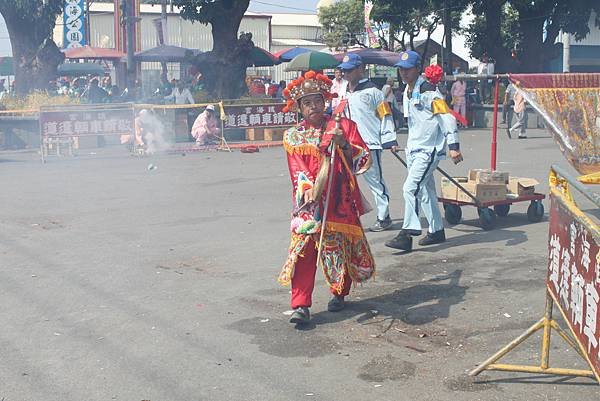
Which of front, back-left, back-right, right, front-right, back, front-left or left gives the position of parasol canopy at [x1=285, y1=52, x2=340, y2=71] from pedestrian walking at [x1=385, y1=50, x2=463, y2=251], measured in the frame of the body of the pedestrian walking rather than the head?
back-right

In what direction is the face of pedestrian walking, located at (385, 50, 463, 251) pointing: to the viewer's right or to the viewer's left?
to the viewer's left

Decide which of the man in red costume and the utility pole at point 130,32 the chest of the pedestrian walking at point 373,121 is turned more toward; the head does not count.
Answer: the man in red costume

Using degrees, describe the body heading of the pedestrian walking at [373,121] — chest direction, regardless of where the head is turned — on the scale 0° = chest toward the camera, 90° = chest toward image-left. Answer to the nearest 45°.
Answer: approximately 45°

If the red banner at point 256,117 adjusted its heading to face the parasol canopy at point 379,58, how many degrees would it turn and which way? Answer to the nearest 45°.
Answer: approximately 135° to its left

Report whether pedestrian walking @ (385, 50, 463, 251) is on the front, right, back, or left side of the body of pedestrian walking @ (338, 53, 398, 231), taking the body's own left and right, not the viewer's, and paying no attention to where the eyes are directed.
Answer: left

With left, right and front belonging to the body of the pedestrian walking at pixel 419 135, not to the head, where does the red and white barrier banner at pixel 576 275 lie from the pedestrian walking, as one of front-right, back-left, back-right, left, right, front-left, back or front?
front-left

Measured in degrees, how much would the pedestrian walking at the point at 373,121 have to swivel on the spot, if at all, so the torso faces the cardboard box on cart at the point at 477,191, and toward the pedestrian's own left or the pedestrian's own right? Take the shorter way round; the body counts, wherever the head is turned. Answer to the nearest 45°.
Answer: approximately 135° to the pedestrian's own left

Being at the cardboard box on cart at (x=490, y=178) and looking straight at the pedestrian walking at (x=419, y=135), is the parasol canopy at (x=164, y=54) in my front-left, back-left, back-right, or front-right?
back-right

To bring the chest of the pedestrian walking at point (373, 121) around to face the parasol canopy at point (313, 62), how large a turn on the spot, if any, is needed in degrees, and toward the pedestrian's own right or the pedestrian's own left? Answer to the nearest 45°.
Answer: approximately 135° to the pedestrian's own right

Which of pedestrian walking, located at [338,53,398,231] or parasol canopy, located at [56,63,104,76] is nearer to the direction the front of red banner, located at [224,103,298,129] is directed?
the pedestrian walking

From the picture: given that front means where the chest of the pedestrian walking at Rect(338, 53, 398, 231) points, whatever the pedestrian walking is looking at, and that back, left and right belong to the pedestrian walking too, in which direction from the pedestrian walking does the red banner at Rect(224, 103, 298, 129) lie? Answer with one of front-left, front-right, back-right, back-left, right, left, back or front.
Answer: back-right
